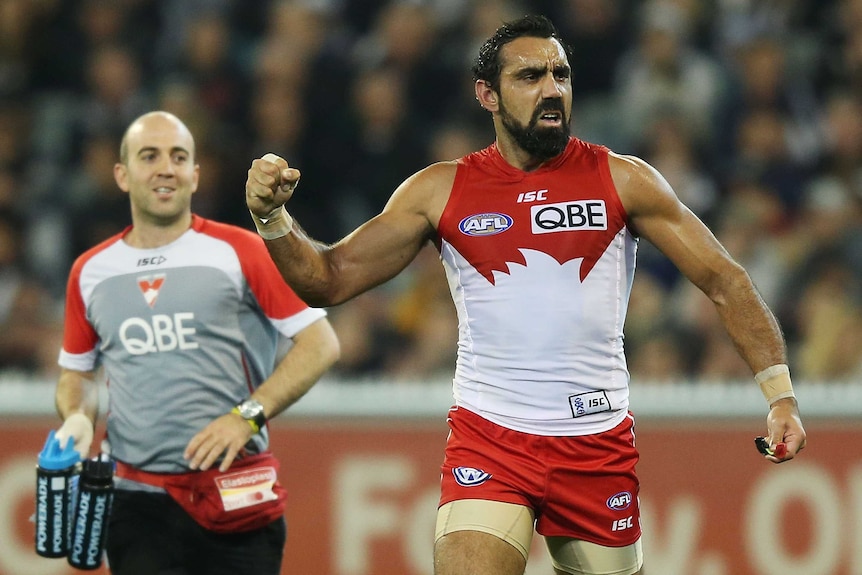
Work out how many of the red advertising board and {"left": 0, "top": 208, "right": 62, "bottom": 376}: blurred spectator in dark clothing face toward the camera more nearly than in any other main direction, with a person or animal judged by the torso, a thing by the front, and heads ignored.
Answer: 2

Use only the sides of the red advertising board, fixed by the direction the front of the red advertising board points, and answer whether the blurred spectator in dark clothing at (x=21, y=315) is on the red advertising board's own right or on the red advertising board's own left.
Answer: on the red advertising board's own right

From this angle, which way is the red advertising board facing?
toward the camera

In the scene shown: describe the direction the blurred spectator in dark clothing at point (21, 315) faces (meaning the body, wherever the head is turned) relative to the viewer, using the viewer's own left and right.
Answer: facing the viewer

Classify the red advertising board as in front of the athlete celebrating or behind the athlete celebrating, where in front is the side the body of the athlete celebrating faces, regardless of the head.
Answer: behind

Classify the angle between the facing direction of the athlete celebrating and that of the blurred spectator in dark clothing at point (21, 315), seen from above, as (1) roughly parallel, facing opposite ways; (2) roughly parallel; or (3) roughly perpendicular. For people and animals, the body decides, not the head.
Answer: roughly parallel

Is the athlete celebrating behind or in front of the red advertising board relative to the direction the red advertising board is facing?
in front

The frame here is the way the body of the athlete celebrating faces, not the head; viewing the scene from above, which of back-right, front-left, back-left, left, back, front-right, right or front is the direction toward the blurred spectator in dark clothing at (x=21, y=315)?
back-right

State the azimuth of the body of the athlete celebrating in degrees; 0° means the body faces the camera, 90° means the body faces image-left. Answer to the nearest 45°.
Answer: approximately 0°

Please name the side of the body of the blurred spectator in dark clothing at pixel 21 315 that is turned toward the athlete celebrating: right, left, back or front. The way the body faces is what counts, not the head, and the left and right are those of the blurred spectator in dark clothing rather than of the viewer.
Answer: front

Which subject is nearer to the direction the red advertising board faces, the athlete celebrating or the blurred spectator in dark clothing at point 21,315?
the athlete celebrating

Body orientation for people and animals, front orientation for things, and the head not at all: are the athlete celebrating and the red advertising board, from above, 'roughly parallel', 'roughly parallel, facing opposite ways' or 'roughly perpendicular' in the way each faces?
roughly parallel
